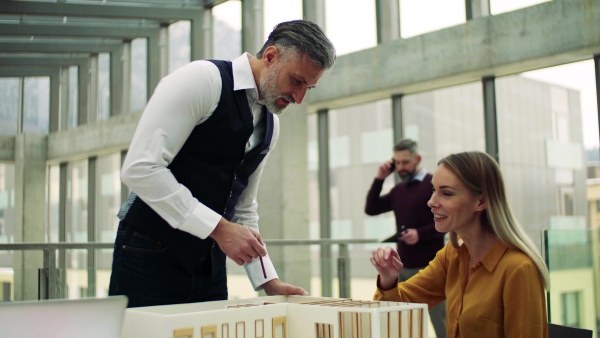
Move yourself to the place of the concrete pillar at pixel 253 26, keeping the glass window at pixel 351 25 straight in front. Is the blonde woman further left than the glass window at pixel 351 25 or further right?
right

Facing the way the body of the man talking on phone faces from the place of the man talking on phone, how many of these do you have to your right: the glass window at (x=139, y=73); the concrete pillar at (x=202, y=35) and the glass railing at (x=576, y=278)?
2

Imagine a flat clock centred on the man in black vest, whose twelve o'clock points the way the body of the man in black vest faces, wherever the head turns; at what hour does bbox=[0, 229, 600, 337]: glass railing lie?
The glass railing is roughly at 8 o'clock from the man in black vest.

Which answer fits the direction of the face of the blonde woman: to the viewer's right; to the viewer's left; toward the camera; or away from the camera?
to the viewer's left

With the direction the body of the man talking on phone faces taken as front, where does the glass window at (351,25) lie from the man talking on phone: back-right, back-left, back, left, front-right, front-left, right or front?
back-right

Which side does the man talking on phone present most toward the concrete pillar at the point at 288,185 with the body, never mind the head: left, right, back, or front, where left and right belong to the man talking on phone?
right

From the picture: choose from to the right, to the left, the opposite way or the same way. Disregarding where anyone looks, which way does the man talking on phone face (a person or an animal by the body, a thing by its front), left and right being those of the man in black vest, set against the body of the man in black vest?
to the right

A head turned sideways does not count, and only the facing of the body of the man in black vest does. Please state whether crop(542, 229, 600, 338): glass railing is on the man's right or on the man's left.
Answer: on the man's left

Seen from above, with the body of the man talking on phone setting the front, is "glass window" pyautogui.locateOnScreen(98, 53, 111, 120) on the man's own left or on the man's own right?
on the man's own right

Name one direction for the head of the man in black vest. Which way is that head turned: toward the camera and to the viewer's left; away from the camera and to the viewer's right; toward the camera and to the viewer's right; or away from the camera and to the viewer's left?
toward the camera and to the viewer's right

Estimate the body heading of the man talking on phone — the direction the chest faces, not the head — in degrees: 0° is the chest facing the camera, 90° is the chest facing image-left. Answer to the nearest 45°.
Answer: approximately 45°

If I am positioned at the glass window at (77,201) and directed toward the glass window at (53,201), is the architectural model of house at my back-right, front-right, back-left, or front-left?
back-left

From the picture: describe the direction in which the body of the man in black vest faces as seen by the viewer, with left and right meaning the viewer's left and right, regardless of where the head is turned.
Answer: facing the viewer and to the right of the viewer

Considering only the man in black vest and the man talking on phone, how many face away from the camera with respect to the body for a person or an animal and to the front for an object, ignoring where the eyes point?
0

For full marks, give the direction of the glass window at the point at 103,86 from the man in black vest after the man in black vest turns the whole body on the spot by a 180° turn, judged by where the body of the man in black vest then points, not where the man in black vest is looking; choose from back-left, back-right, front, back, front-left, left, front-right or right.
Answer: front-right
